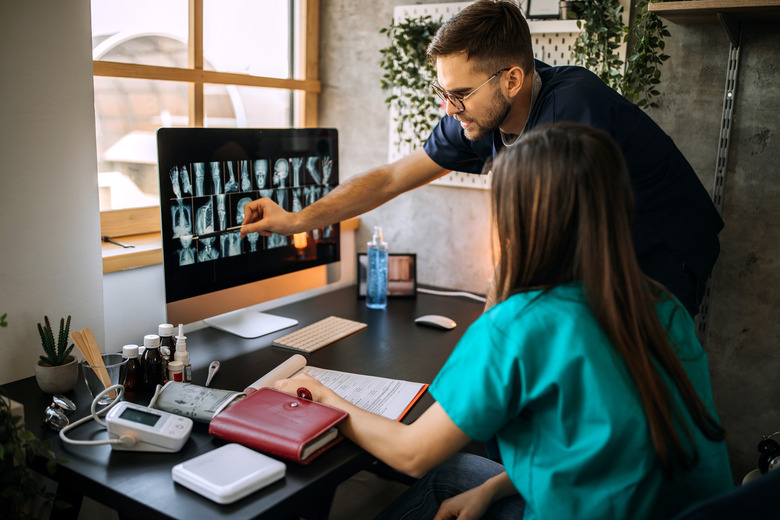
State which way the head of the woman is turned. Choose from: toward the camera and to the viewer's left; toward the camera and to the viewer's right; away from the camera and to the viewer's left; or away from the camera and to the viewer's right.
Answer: away from the camera and to the viewer's left

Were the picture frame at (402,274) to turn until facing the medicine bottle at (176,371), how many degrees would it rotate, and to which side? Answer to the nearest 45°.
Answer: approximately 45° to its right

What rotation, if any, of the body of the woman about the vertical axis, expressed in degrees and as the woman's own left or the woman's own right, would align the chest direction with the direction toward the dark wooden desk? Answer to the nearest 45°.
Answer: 0° — they already face it

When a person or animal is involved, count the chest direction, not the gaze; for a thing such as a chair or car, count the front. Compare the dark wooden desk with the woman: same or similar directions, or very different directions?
very different directions

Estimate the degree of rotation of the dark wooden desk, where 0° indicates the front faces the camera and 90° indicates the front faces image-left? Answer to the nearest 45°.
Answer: approximately 315°

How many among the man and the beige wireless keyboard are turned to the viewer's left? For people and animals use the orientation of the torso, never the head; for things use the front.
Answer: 1

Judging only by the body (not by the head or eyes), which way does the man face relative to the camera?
to the viewer's left

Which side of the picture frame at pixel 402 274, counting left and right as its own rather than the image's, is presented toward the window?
right

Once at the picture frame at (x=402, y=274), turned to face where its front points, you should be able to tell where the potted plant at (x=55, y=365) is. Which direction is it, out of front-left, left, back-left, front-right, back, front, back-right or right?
front-right

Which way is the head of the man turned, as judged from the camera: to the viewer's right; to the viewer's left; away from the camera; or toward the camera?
to the viewer's left

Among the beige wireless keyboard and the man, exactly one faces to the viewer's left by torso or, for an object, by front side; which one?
the man

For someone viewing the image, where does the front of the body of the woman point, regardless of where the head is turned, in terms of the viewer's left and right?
facing away from the viewer and to the left of the viewer
